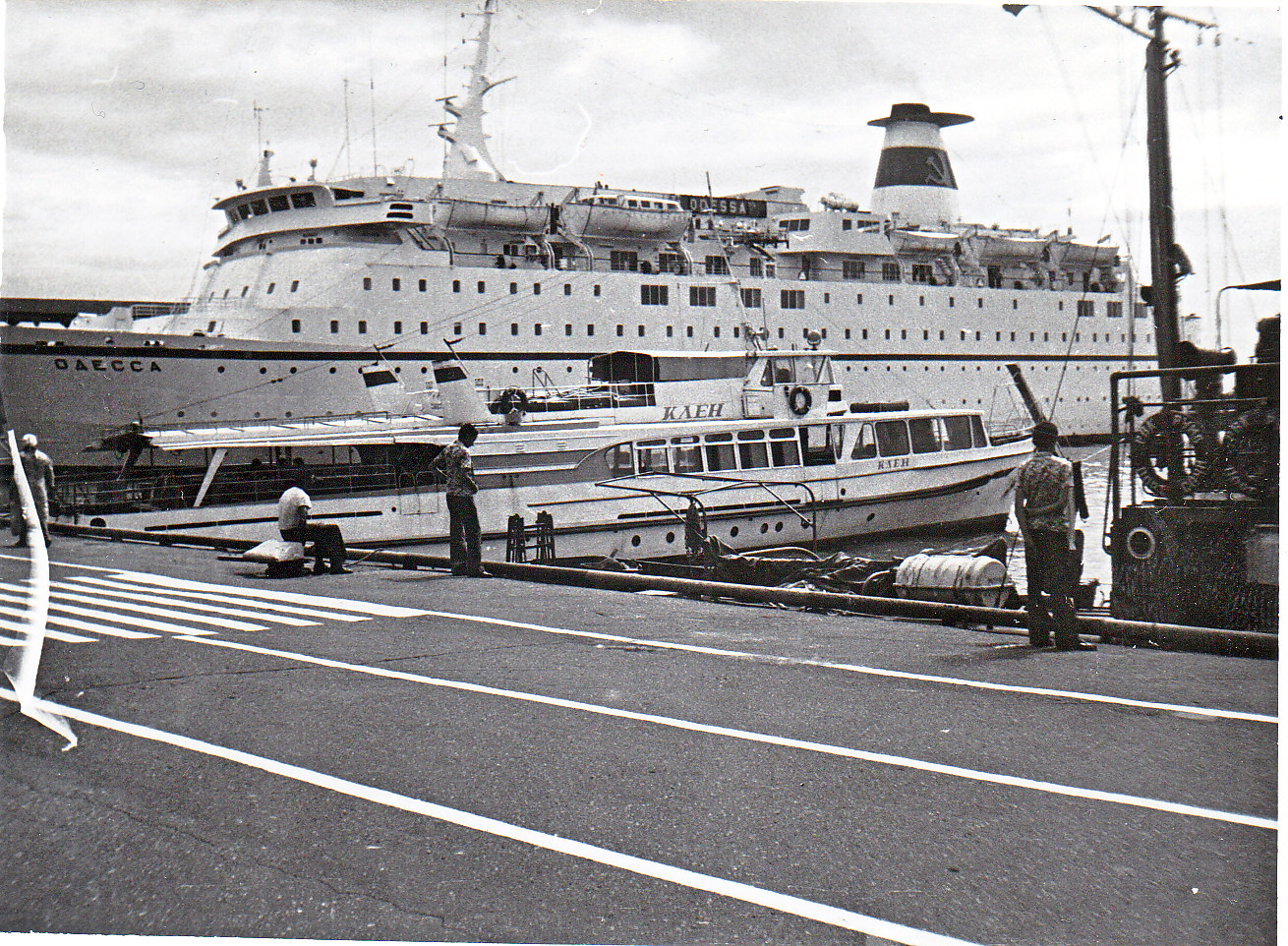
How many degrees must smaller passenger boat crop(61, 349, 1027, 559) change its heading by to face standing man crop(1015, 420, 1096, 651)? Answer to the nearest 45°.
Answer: approximately 90° to its right

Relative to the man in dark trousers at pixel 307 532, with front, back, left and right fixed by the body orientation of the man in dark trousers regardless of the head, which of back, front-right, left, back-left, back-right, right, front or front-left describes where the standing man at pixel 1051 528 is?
front-right

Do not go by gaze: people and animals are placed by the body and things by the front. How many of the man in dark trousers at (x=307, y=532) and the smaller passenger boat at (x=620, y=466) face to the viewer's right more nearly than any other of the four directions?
2

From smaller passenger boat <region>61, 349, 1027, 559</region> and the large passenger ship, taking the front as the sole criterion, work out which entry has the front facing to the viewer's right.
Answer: the smaller passenger boat

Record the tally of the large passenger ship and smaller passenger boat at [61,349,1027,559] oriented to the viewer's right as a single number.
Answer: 1

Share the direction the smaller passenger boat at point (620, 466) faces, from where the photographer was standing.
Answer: facing to the right of the viewer

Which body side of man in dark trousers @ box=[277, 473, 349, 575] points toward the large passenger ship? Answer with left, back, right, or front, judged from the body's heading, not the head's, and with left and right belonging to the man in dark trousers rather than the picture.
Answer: left

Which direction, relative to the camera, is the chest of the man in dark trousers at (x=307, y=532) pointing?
to the viewer's right

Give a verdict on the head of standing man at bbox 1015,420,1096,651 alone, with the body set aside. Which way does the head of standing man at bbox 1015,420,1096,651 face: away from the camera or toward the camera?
away from the camera

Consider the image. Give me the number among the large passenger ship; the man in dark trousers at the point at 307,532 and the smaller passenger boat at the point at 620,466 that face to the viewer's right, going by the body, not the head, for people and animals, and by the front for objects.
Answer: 2

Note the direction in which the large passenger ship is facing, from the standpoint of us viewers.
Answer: facing the viewer and to the left of the viewer

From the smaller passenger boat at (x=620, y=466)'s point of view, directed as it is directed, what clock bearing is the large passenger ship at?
The large passenger ship is roughly at 9 o'clock from the smaller passenger boat.
